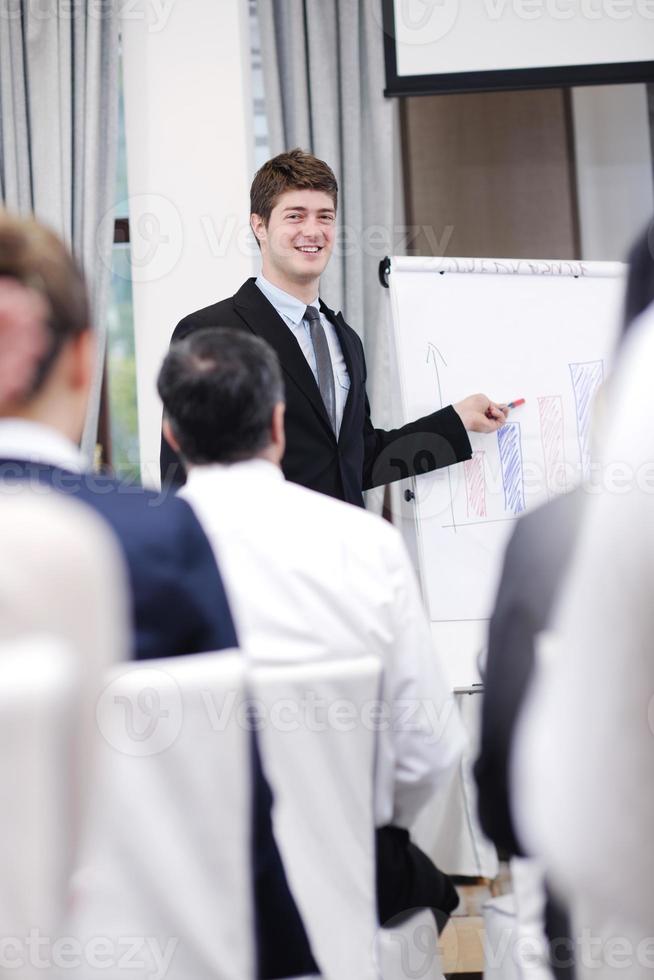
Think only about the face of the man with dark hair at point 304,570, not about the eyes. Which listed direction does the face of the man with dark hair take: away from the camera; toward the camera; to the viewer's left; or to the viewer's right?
away from the camera

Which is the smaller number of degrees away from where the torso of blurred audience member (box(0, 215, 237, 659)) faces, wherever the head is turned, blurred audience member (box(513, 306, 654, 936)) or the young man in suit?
the young man in suit

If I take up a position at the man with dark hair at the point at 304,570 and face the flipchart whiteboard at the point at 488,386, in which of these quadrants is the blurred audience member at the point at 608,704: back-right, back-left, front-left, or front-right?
back-right

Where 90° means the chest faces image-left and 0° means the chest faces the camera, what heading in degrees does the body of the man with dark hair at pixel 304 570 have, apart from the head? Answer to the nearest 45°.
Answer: approximately 180°

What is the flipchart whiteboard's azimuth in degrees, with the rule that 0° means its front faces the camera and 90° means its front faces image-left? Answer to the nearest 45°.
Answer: approximately 0°

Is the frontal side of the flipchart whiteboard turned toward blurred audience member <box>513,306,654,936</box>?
yes

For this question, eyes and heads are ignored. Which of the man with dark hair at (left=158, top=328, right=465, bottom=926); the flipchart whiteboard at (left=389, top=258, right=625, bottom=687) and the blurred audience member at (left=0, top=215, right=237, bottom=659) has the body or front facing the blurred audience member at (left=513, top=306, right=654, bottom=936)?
the flipchart whiteboard

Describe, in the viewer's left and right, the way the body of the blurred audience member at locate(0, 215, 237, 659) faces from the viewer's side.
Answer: facing away from the viewer
